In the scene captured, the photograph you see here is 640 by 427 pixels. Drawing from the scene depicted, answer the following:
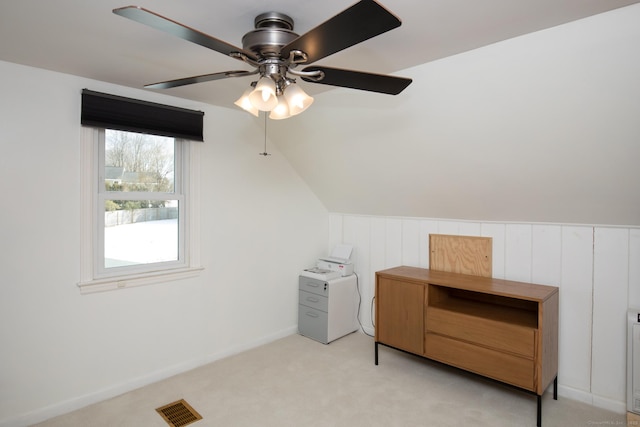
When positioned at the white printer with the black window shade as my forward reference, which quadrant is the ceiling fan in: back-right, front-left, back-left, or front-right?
front-left

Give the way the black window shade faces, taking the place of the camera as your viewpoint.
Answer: facing the viewer and to the right of the viewer

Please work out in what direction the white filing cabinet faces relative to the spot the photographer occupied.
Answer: facing the viewer and to the left of the viewer

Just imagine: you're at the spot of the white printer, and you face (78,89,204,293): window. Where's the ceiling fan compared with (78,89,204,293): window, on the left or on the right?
left

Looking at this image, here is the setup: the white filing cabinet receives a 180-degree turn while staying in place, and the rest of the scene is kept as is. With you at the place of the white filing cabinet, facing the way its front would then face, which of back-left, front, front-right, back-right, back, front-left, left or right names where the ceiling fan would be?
back-right

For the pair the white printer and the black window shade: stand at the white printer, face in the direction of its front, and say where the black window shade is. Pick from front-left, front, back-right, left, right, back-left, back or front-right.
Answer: front

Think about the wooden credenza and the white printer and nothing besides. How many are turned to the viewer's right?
0

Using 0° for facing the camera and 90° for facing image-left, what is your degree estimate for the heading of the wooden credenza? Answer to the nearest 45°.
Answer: approximately 45°

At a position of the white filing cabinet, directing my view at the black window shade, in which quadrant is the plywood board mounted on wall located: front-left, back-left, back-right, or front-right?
back-left

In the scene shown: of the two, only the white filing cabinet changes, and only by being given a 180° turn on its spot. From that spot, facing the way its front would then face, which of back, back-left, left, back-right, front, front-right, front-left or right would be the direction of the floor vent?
back

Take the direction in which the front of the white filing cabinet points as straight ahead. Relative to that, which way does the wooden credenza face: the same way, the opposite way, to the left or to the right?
the same way
